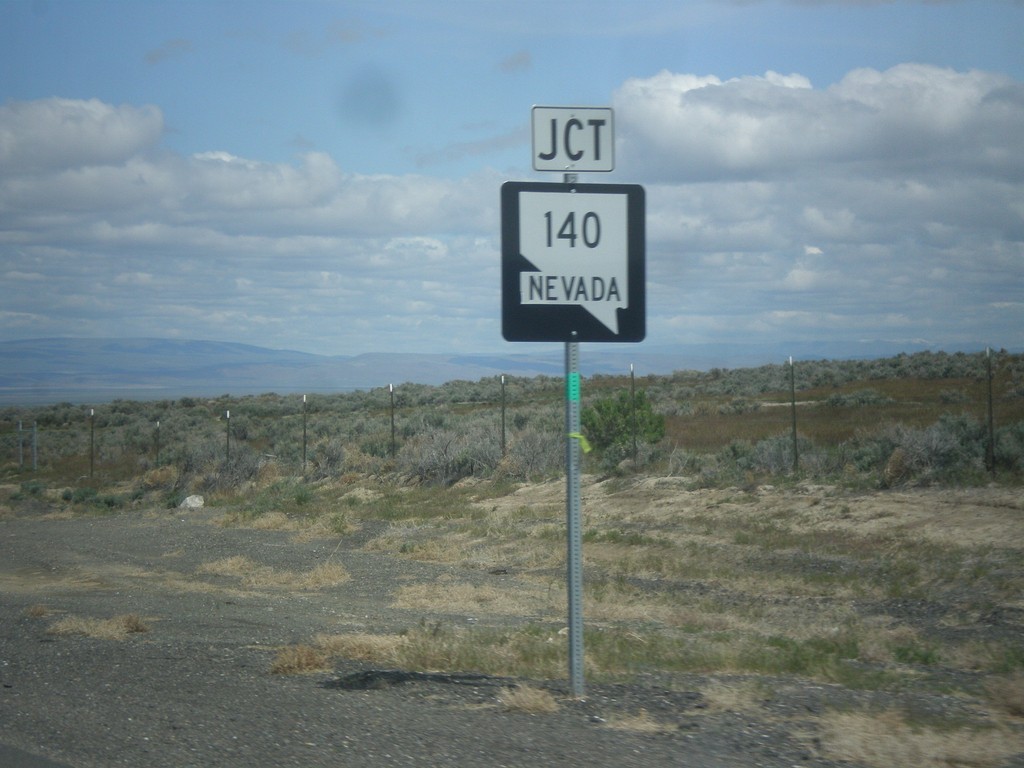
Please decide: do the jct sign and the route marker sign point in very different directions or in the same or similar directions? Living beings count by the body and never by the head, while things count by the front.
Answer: same or similar directions

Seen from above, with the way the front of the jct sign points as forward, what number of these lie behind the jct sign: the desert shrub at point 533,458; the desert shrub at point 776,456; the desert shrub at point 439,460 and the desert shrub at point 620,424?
4

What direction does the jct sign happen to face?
toward the camera

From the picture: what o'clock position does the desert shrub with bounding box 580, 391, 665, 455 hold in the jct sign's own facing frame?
The desert shrub is roughly at 6 o'clock from the jct sign.

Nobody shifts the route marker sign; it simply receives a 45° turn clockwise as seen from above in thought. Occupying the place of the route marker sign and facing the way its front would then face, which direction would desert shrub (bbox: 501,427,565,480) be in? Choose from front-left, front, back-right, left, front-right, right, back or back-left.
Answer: back-right

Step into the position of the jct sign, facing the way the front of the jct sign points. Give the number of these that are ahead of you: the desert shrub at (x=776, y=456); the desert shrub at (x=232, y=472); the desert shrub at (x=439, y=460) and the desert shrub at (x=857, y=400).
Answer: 0

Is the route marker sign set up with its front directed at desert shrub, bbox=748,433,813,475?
no

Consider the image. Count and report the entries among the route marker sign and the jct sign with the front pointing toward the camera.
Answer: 2

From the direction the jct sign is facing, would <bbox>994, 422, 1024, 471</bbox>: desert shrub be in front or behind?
behind

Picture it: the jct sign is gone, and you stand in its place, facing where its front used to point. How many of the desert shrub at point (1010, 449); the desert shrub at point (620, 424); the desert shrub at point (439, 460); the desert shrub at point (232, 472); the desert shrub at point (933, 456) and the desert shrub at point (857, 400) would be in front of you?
0

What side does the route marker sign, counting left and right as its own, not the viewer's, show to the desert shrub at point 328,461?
back

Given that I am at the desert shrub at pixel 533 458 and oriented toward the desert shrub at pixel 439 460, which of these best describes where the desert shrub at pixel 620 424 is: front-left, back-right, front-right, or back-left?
back-right

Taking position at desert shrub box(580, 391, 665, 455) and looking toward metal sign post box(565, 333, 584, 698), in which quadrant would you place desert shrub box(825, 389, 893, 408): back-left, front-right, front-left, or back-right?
back-left

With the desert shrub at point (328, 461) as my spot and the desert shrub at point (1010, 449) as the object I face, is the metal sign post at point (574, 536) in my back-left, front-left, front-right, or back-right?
front-right

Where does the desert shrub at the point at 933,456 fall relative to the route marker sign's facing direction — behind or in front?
behind

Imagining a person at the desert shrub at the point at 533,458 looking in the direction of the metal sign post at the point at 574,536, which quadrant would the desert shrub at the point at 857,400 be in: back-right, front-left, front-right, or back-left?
back-left

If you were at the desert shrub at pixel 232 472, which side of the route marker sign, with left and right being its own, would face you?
back

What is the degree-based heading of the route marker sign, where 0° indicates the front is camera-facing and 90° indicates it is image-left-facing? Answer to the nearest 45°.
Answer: approximately 0°
